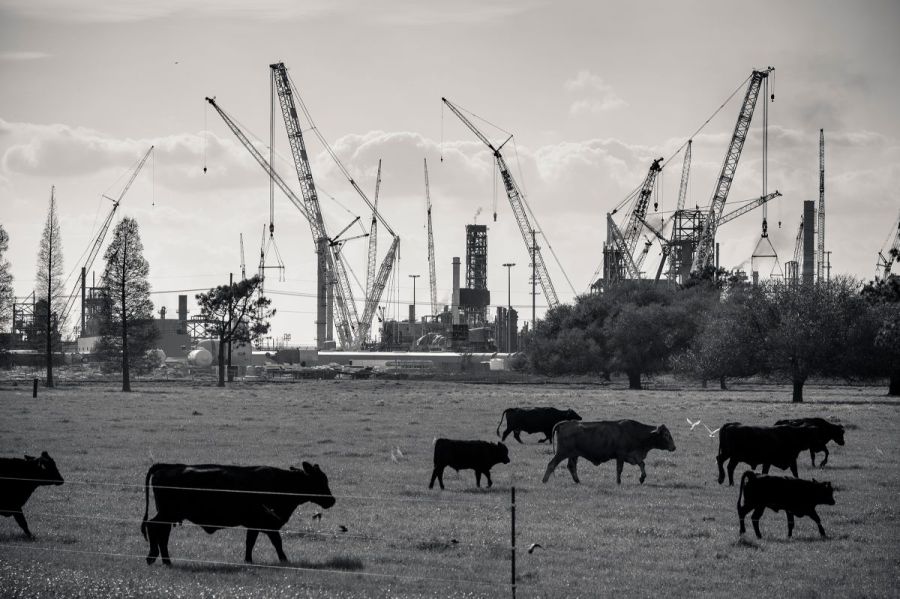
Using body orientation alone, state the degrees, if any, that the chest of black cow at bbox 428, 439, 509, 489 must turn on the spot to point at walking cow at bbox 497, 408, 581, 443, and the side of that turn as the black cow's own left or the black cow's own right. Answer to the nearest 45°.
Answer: approximately 90° to the black cow's own left

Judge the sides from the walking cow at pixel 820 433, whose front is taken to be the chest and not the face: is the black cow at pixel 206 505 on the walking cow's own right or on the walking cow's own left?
on the walking cow's own right

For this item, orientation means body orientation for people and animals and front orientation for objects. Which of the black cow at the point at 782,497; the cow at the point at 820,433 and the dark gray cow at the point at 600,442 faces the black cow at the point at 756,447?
the dark gray cow at the point at 600,442

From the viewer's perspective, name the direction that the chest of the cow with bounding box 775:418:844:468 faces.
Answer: to the viewer's right

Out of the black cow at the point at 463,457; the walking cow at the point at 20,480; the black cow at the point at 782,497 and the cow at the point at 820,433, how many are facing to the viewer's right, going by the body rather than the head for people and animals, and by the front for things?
4

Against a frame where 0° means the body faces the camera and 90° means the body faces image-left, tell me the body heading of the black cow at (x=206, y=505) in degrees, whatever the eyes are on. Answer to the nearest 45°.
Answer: approximately 270°

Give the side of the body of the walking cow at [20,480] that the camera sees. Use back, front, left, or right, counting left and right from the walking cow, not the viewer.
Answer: right

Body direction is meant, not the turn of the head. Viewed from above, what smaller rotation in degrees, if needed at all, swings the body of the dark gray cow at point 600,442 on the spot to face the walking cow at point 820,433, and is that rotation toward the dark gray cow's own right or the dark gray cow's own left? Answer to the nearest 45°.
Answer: approximately 45° to the dark gray cow's own left

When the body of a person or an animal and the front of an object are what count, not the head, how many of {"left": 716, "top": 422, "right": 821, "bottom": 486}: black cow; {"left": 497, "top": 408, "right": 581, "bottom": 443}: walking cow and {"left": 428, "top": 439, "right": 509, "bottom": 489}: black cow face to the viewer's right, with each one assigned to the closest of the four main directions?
3

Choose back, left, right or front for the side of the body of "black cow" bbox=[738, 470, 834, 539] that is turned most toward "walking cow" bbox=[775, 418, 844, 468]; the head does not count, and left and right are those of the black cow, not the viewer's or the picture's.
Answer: left

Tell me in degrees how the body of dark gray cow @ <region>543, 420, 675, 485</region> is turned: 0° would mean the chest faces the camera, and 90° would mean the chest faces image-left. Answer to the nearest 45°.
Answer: approximately 270°

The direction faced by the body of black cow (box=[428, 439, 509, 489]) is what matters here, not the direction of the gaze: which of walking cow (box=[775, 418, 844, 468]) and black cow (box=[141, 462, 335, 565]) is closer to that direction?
the walking cow

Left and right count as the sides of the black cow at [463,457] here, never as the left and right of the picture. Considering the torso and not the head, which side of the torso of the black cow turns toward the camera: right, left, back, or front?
right
